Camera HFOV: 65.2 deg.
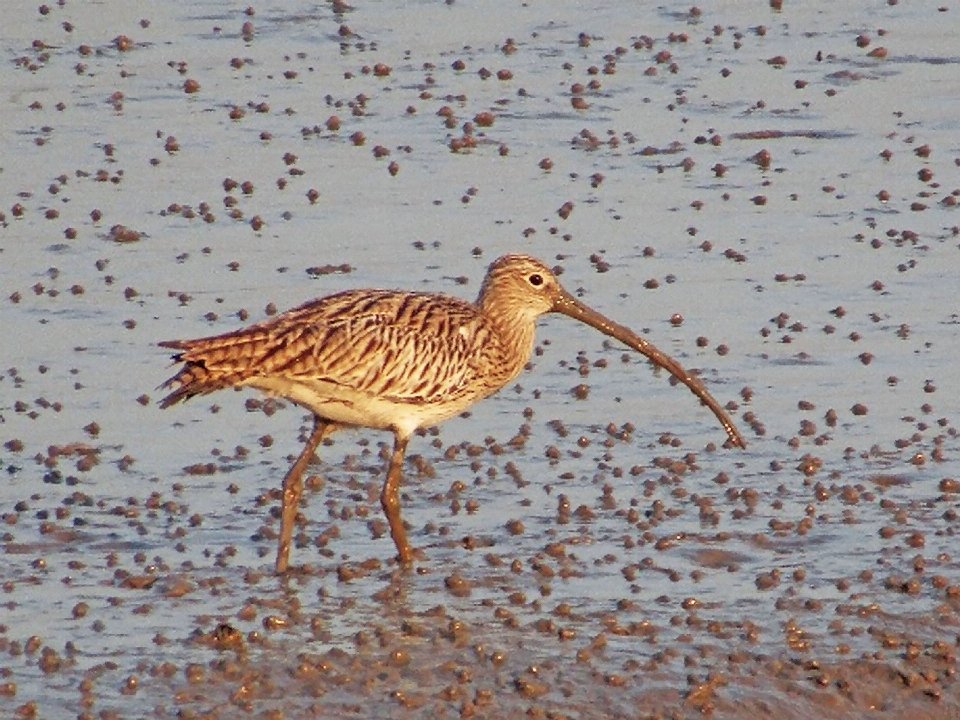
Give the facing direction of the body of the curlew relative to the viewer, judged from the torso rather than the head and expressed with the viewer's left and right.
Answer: facing to the right of the viewer
